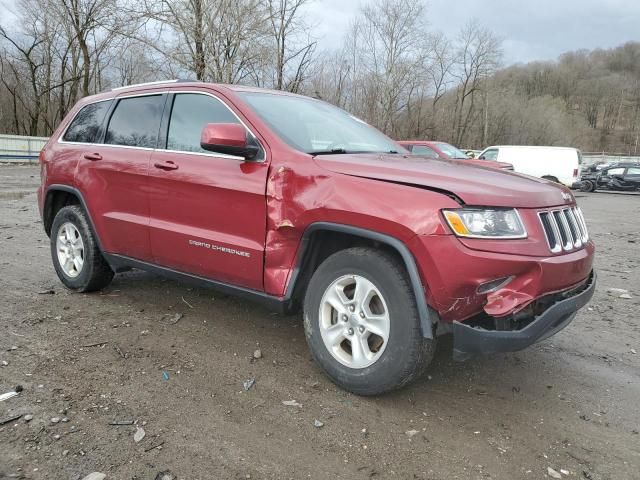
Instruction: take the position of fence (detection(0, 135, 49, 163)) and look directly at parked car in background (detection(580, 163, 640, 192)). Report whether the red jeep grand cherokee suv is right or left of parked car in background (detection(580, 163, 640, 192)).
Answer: right

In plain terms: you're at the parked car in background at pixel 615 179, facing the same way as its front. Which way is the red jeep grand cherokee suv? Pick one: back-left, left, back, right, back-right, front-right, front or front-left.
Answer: left

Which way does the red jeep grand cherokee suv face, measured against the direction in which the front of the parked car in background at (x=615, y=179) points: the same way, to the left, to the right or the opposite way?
the opposite way

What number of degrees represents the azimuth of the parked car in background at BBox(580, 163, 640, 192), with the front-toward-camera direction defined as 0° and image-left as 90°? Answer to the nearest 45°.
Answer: approximately 90°

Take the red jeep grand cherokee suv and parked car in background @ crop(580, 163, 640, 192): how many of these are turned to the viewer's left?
1

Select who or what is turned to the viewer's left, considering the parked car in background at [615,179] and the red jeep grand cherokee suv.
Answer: the parked car in background

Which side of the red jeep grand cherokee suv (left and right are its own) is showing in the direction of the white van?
left

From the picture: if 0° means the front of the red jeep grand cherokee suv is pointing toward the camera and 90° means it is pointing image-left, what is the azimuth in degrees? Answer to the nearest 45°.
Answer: approximately 315°

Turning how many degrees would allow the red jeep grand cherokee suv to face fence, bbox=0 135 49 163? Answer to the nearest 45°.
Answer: approximately 180°
